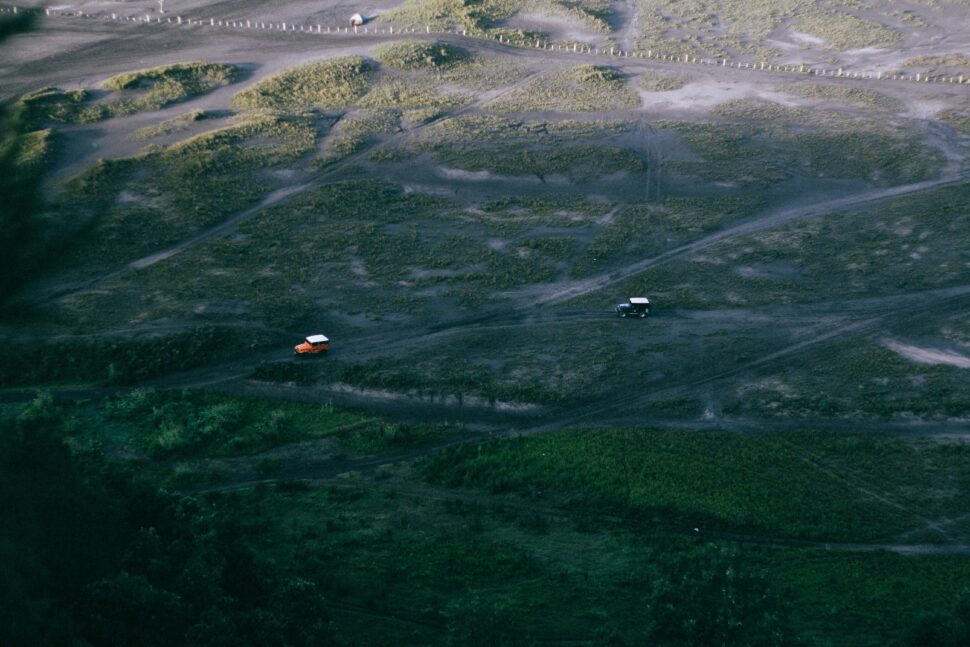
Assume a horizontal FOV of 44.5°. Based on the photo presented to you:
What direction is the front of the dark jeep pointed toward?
to the viewer's left

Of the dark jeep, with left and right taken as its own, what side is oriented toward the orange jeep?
front
